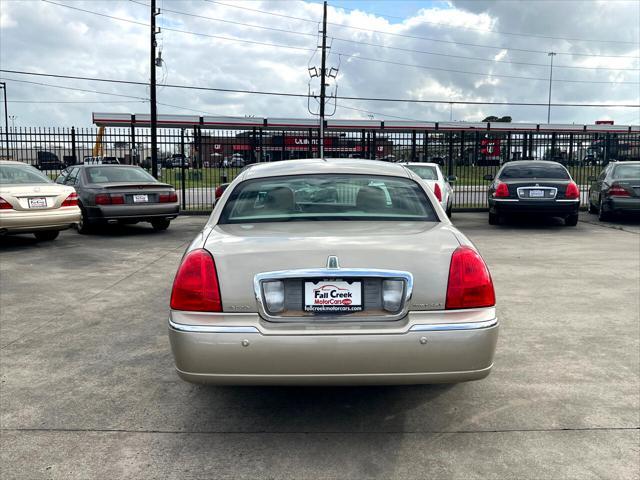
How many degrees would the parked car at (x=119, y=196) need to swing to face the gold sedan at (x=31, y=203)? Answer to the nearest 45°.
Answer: approximately 90° to its left

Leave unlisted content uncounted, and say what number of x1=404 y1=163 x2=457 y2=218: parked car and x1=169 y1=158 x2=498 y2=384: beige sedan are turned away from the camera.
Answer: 2

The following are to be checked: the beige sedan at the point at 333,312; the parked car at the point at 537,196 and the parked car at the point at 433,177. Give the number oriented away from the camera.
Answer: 3

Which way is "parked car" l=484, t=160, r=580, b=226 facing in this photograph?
away from the camera

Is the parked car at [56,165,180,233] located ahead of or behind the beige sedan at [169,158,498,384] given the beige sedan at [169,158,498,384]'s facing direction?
ahead

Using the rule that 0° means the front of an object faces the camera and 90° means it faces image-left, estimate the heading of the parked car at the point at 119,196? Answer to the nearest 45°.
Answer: approximately 135°

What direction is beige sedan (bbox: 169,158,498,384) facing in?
away from the camera

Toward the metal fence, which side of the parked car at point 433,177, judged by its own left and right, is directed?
front

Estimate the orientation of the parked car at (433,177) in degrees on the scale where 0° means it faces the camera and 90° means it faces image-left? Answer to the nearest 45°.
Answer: approximately 180°
